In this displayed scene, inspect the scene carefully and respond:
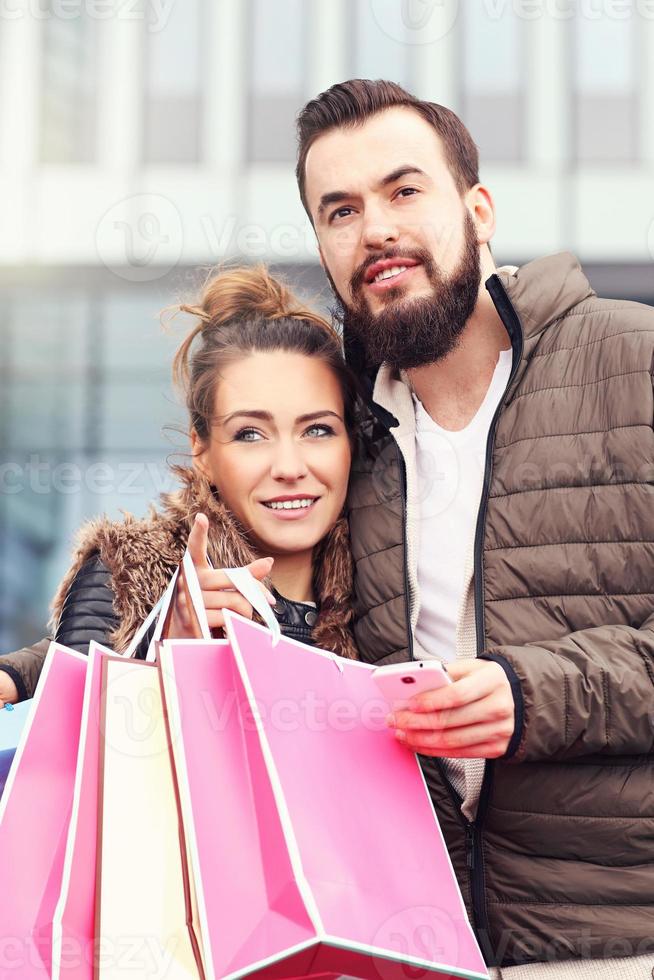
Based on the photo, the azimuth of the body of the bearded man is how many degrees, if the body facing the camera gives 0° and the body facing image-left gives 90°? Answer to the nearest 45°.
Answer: approximately 45°
